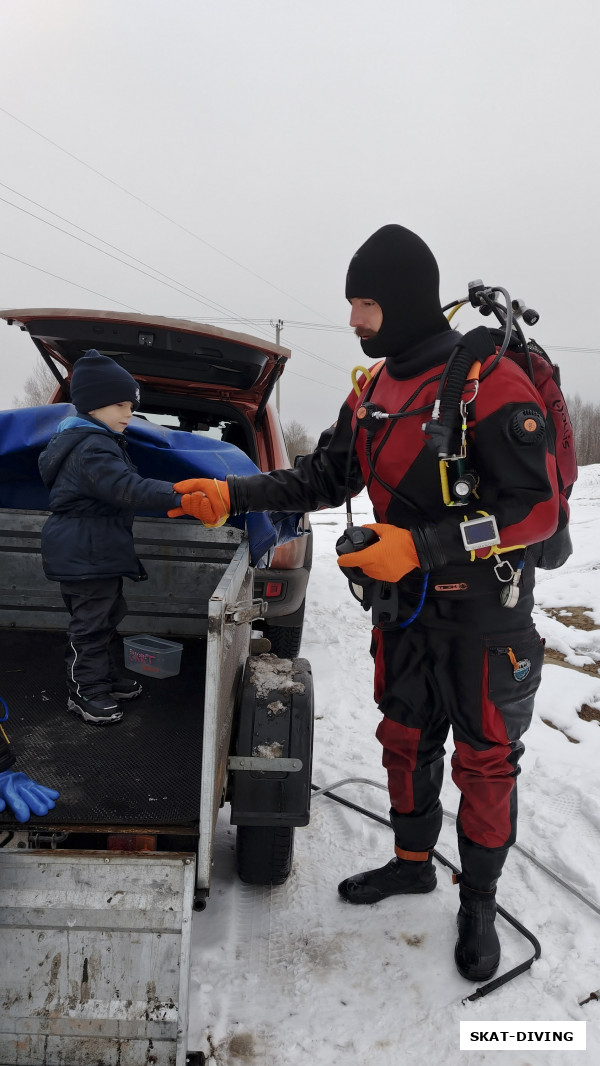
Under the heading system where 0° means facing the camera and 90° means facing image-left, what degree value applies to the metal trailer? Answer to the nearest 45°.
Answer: approximately 180°

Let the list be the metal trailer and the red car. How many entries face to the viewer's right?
0

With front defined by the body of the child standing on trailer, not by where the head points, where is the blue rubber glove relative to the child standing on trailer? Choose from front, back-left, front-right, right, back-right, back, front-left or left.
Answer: right

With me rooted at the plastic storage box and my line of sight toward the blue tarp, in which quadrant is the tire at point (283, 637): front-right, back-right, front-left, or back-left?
front-right

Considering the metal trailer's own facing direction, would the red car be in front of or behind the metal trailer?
in front

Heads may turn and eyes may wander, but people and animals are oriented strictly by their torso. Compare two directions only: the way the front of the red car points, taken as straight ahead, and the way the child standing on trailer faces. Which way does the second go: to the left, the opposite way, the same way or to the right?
to the right

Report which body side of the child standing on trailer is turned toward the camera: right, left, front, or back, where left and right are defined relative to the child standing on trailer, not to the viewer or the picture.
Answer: right

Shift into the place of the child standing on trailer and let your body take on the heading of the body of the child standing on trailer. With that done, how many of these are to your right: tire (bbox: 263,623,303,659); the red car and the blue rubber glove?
1

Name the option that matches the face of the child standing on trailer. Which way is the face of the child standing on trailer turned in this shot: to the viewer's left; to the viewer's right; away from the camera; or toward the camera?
to the viewer's right

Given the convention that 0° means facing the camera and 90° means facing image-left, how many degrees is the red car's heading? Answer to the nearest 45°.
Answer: approximately 180°

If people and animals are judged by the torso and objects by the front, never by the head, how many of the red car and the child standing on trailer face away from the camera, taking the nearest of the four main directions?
1

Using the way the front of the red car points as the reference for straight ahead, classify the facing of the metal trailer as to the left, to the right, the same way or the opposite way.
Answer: the same way
